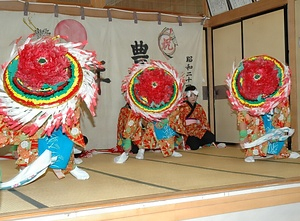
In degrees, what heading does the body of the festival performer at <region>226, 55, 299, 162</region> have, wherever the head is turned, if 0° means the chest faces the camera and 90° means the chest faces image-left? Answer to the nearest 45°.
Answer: approximately 0°

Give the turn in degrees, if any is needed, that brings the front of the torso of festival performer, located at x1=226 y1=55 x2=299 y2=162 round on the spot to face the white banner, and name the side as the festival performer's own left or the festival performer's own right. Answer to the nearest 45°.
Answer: approximately 135° to the festival performer's own right

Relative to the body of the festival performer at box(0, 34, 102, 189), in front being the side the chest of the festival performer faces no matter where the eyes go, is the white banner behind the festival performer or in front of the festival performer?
behind

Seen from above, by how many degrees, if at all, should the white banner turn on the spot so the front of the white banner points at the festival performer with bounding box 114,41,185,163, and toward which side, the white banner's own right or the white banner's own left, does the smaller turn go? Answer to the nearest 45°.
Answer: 0° — it already faces them

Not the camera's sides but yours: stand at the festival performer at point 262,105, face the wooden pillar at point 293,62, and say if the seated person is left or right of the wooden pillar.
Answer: left

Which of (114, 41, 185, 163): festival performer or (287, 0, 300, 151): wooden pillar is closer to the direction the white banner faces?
the festival performer

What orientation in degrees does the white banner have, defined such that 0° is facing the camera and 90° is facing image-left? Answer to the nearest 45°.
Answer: approximately 0°

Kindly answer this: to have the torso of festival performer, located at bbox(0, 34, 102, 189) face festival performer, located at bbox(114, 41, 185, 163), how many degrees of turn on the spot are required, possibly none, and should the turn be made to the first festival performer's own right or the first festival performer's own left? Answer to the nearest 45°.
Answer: approximately 135° to the first festival performer's own left
